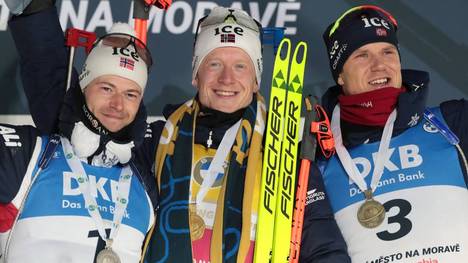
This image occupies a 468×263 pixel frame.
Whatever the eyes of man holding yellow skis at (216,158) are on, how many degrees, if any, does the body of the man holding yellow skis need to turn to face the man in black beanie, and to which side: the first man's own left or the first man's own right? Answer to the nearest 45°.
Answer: approximately 90° to the first man's own left

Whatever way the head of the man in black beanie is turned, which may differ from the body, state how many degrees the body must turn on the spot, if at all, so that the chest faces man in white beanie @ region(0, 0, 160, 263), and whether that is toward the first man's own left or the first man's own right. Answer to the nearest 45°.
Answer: approximately 90° to the first man's own right

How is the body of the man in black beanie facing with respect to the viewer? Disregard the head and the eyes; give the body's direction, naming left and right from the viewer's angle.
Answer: facing the viewer

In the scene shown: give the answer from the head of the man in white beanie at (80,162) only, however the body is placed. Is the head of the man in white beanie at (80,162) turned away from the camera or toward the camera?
toward the camera

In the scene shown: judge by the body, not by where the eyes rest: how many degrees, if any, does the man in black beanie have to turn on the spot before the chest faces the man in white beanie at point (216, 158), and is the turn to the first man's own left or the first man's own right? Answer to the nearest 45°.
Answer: approximately 90° to the first man's own right

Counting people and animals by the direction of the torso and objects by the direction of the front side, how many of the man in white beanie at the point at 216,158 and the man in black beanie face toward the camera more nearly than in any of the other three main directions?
2

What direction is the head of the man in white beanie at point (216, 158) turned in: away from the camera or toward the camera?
toward the camera
